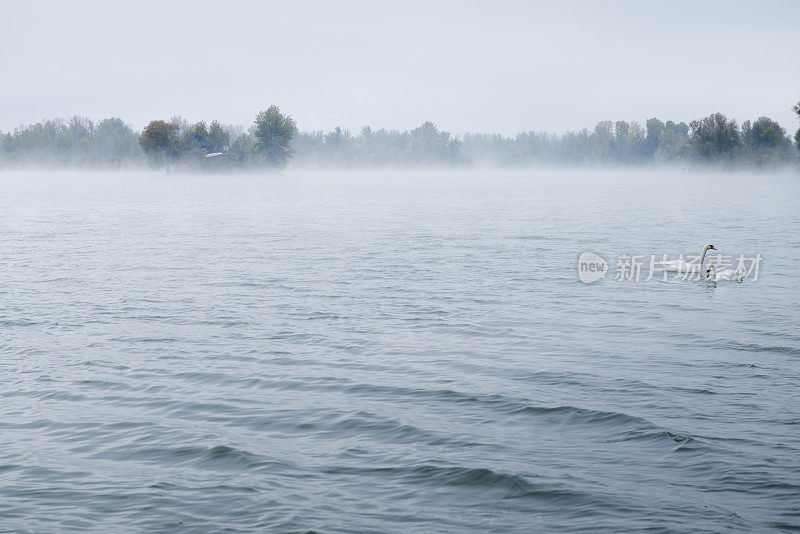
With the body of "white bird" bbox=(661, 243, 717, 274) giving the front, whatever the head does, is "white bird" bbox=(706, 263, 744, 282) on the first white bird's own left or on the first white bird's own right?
on the first white bird's own right

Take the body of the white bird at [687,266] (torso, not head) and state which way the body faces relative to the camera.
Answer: to the viewer's right
